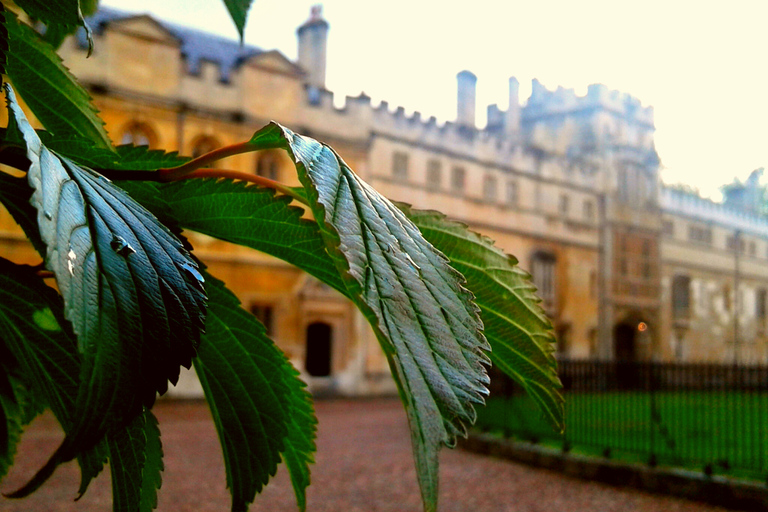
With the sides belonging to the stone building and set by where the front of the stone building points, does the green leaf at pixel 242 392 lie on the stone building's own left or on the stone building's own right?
on the stone building's own right

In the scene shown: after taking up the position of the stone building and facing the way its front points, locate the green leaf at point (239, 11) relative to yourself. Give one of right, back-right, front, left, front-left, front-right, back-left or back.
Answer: front-right

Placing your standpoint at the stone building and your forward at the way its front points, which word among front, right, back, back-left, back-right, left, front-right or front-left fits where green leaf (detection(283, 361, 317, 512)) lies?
front-right

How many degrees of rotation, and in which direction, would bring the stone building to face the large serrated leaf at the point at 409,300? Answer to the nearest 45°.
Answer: approximately 45° to its right

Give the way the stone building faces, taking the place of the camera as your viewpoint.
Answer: facing the viewer and to the right of the viewer

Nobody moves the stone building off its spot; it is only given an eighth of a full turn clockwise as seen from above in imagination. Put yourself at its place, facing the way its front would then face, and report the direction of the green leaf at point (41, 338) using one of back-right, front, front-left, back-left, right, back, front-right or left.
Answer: front

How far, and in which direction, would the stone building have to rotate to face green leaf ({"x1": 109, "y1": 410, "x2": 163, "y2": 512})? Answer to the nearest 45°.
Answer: approximately 45° to its right

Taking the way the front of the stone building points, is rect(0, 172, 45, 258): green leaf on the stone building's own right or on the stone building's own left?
on the stone building's own right

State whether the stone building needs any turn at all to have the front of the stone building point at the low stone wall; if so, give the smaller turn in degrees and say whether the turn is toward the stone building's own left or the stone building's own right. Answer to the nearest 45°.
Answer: approximately 45° to the stone building's own right

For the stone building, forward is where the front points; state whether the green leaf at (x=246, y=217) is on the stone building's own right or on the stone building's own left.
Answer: on the stone building's own right

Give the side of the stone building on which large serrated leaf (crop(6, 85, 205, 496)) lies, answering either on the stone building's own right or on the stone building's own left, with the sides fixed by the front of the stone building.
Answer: on the stone building's own right
